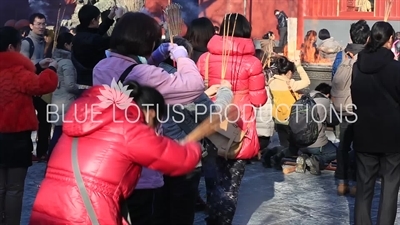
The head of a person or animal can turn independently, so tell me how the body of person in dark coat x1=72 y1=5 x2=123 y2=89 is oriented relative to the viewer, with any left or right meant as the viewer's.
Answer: facing away from the viewer and to the right of the viewer

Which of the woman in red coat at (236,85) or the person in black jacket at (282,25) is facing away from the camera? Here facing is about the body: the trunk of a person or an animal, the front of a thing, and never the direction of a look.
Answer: the woman in red coat

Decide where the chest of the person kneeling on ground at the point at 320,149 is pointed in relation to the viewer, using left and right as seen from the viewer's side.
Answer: facing away from the viewer and to the right of the viewer

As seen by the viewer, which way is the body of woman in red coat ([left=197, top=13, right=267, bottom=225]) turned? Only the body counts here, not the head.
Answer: away from the camera

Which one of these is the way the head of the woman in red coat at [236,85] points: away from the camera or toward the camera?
away from the camera

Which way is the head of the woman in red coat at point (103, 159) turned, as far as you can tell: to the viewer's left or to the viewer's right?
to the viewer's right

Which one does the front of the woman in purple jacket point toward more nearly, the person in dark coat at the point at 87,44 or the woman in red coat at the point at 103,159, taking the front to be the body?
the person in dark coat

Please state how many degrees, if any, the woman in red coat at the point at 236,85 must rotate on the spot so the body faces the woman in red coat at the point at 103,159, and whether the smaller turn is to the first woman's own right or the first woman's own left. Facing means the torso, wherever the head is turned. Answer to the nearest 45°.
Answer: approximately 180°
